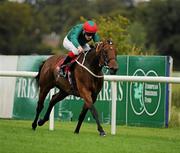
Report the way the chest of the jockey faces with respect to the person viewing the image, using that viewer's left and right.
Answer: facing the viewer and to the right of the viewer

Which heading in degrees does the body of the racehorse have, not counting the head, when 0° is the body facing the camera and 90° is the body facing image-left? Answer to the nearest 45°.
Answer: approximately 315°
